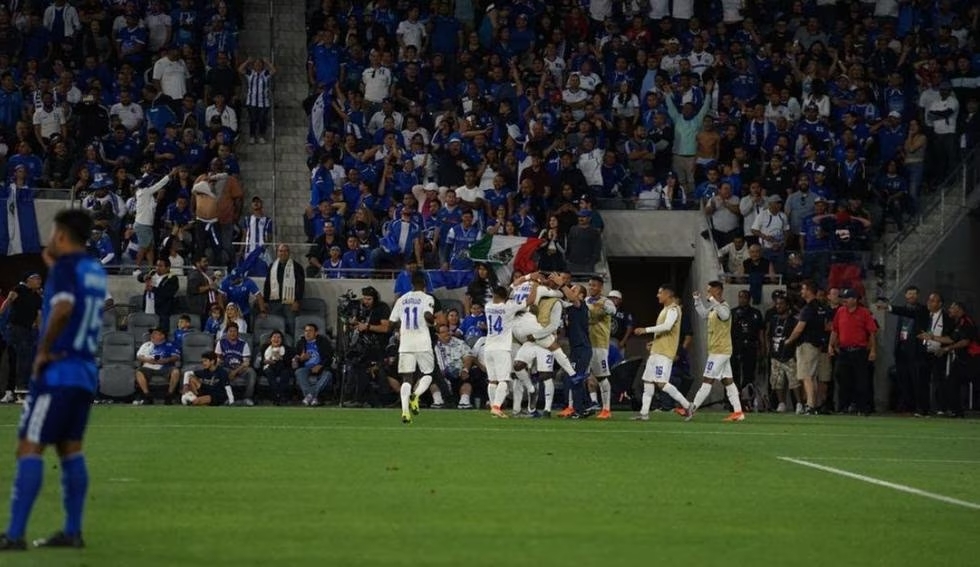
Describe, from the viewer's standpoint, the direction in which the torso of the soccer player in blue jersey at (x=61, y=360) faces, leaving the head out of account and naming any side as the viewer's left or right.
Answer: facing away from the viewer and to the left of the viewer

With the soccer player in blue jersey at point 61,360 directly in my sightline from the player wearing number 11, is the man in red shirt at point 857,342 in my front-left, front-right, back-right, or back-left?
back-left

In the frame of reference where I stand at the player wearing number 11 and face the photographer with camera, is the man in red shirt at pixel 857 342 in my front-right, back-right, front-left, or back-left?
front-right

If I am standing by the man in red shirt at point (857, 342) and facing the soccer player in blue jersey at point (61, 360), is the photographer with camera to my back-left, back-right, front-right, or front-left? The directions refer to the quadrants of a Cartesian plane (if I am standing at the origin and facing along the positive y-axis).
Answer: front-right

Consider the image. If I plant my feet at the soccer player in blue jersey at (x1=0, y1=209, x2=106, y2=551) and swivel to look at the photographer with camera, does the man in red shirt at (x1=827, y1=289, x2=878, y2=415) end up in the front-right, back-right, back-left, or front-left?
front-right

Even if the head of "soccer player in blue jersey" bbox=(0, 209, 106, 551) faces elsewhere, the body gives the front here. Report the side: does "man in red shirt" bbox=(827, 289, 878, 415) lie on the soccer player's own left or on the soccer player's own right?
on the soccer player's own right

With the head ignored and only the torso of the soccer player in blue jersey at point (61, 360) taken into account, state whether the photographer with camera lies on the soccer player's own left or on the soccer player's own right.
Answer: on the soccer player's own right

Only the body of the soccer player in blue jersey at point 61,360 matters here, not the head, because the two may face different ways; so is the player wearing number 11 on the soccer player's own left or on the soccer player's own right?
on the soccer player's own right
